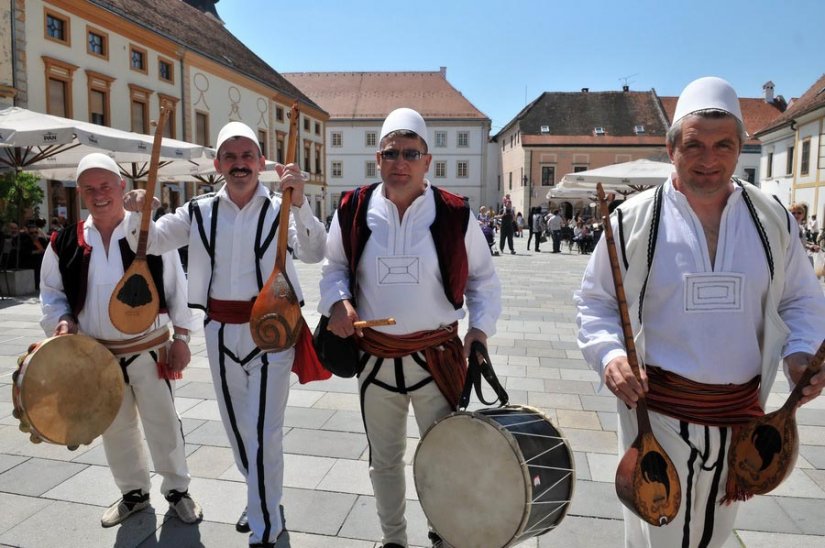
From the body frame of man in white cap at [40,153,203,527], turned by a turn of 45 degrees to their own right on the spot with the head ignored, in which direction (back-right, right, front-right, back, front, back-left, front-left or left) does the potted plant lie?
back-right

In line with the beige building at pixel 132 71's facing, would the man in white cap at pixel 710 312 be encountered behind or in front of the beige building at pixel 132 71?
in front

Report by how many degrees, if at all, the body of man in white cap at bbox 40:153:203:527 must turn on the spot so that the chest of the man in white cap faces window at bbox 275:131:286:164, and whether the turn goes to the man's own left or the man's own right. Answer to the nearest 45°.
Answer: approximately 180°

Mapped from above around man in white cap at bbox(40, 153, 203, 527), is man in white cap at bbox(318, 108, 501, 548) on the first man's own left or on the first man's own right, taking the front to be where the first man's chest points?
on the first man's own left

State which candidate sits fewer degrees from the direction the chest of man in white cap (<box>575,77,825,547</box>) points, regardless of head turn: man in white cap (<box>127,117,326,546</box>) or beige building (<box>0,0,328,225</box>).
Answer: the man in white cap

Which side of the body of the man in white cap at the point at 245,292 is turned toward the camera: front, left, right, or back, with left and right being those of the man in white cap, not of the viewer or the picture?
front

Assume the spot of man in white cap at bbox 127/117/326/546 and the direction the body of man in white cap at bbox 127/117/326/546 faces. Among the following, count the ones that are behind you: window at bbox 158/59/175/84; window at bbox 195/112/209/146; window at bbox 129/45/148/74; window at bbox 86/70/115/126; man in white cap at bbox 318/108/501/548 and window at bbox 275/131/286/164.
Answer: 5

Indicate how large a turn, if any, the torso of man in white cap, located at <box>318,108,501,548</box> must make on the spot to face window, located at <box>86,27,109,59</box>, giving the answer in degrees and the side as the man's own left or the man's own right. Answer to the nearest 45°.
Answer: approximately 135° to the man's own right

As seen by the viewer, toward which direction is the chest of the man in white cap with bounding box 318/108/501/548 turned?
toward the camera

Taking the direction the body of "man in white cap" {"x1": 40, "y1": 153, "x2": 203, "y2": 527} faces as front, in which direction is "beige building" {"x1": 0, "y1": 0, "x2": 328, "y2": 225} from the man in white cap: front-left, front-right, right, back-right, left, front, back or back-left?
back

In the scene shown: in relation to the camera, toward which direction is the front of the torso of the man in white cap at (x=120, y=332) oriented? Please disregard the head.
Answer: toward the camera

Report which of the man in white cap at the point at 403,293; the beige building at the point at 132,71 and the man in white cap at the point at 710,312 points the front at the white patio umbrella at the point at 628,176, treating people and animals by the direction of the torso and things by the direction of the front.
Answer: the beige building

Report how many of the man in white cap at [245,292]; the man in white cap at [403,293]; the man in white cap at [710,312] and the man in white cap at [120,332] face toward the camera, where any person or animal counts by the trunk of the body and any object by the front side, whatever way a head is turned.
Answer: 4

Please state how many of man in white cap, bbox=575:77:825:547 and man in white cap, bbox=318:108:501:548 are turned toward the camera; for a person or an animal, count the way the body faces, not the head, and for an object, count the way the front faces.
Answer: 2

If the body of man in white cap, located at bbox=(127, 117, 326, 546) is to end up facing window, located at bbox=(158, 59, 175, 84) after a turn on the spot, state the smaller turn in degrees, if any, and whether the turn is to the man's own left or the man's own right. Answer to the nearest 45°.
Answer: approximately 180°
